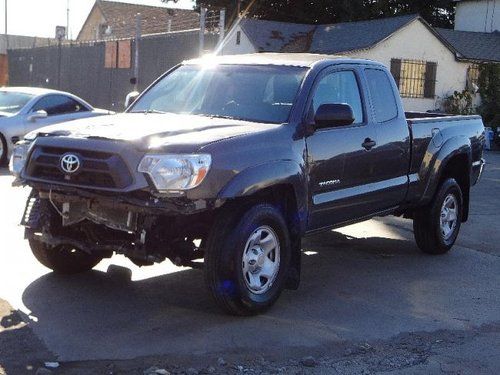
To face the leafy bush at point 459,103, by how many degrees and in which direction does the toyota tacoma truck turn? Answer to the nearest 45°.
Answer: approximately 135° to its right

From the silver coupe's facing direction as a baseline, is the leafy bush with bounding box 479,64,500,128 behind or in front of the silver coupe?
behind

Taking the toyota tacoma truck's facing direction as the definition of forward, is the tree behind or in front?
behind

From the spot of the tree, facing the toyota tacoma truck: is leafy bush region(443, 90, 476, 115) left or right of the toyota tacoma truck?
left

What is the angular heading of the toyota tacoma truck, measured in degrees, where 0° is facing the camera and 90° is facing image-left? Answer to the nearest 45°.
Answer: approximately 45°

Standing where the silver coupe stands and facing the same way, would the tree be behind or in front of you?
behind

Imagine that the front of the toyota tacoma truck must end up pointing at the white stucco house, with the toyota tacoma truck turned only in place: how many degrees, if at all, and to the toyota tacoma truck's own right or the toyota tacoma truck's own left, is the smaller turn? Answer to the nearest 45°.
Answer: approximately 135° to the toyota tacoma truck's own right

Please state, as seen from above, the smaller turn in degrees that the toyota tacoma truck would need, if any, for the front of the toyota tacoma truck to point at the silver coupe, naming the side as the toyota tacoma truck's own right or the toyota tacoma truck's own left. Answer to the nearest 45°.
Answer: approximately 90° to the toyota tacoma truck's own right

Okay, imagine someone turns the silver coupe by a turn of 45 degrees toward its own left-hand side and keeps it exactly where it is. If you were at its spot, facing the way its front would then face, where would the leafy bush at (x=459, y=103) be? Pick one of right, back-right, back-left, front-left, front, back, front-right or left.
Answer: back-left

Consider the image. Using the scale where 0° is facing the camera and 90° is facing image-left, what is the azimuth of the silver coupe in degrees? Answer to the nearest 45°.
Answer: approximately 45°
